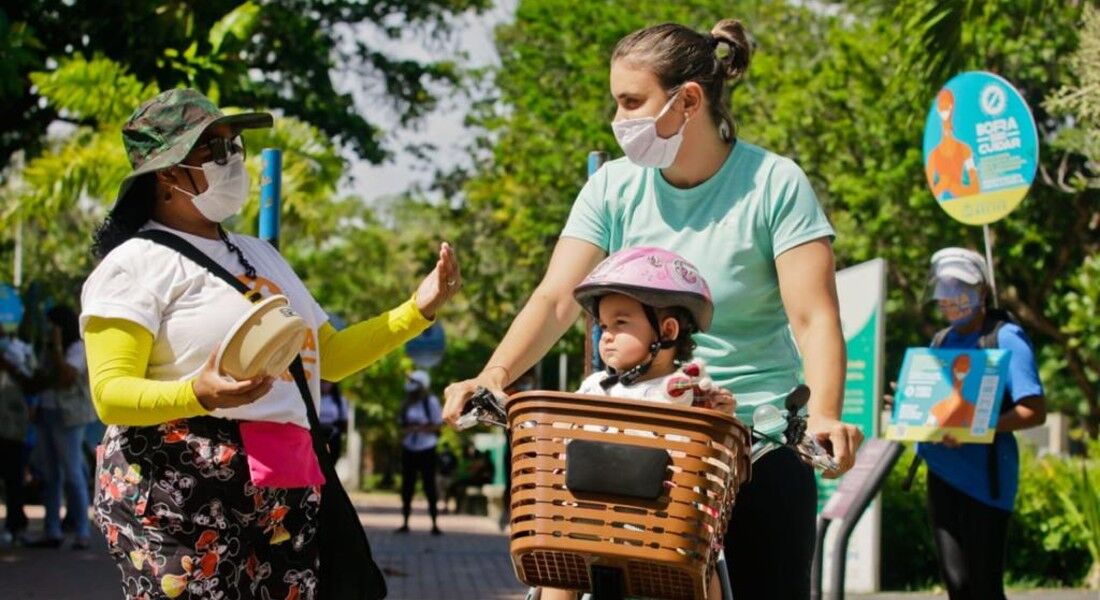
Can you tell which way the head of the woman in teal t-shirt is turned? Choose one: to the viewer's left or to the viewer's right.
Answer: to the viewer's left

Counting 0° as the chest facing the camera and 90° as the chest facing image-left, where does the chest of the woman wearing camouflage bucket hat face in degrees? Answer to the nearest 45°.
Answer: approximately 315°

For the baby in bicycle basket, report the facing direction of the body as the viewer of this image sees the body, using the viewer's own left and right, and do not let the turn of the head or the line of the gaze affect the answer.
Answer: facing the viewer and to the left of the viewer

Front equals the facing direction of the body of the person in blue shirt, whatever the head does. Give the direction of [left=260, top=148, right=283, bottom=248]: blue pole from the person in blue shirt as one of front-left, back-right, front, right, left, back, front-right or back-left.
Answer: front-right

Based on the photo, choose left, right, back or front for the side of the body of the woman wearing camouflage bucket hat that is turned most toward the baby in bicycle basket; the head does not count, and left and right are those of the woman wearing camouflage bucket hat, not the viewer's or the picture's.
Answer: front

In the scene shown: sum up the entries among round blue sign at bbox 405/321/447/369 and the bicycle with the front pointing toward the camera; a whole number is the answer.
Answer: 2

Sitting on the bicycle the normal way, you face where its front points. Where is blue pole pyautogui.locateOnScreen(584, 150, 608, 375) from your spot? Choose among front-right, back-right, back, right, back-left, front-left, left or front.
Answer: back

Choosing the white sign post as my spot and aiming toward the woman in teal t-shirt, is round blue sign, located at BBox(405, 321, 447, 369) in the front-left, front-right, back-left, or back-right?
back-right

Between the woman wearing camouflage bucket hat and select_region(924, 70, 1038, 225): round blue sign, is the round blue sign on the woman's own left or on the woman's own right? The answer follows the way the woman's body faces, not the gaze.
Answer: on the woman's own left

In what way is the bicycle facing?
toward the camera

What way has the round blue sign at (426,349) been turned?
toward the camera

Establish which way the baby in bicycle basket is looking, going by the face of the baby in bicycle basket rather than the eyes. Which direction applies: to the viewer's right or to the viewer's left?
to the viewer's left
